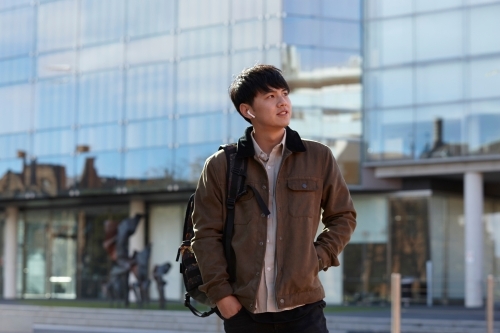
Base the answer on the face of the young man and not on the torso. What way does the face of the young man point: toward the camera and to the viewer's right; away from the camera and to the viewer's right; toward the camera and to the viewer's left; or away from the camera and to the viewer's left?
toward the camera and to the viewer's right

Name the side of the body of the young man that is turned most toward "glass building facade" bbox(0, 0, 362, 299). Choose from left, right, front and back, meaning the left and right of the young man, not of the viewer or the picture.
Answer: back

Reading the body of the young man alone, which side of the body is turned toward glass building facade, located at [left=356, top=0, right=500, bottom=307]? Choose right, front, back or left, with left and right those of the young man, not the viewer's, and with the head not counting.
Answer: back

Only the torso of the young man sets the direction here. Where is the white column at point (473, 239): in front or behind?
behind

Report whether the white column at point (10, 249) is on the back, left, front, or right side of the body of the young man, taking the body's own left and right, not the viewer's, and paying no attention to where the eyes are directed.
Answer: back

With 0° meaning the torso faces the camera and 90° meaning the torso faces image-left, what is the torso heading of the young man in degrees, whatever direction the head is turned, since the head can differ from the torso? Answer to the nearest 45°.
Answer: approximately 0°
